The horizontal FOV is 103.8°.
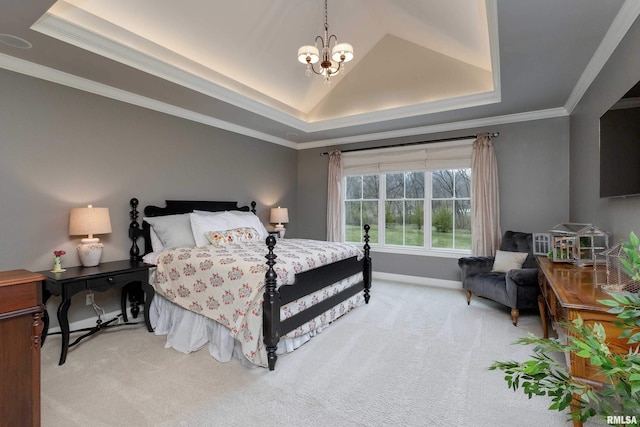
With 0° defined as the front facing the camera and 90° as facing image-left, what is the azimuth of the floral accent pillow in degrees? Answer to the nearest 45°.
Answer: approximately 315°

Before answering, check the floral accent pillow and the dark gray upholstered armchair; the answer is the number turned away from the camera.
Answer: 0

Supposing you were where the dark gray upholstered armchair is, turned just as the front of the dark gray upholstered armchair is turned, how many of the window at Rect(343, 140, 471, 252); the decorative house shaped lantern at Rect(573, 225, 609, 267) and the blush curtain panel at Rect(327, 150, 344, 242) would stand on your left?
1

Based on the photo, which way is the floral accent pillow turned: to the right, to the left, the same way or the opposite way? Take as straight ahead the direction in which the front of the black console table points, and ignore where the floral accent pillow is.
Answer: the same way

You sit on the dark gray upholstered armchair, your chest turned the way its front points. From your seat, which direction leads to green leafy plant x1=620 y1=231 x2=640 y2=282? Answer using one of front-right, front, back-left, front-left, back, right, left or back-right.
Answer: front-left

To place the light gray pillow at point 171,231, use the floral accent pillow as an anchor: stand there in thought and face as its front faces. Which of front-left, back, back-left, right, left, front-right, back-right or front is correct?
back-right

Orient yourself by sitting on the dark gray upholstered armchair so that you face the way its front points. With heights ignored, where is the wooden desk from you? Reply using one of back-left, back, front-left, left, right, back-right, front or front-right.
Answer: front-left

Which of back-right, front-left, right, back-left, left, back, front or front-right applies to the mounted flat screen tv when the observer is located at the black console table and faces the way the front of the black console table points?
front

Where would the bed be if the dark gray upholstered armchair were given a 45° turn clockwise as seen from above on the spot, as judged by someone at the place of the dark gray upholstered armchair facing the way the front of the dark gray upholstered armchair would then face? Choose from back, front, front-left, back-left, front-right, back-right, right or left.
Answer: front-left

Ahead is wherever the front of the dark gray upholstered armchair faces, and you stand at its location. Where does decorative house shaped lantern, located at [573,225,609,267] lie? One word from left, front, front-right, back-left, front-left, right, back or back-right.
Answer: left

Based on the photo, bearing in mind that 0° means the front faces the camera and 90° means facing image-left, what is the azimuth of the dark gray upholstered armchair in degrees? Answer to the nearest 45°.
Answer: approximately 45°

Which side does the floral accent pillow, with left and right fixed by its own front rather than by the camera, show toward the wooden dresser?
right

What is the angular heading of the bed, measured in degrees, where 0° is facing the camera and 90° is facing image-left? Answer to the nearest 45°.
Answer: approximately 315°

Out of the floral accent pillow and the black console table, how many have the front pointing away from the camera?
0

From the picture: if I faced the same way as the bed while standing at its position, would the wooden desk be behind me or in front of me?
in front

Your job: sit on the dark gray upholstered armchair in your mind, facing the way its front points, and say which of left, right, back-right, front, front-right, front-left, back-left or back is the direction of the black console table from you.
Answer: front

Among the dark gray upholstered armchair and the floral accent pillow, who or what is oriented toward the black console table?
the dark gray upholstered armchair
